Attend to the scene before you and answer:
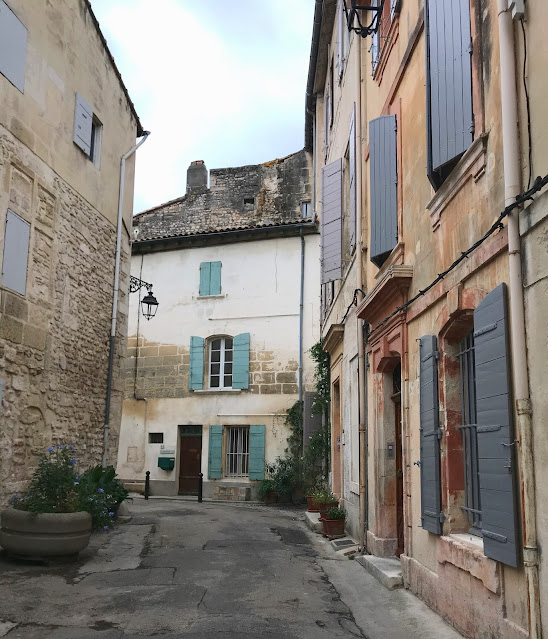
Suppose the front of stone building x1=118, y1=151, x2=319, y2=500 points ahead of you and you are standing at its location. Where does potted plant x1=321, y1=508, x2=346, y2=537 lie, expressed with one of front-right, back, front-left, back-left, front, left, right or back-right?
front

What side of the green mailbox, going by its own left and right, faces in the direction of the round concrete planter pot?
front

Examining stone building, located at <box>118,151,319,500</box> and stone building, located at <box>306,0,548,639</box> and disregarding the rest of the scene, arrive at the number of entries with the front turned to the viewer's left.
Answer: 1

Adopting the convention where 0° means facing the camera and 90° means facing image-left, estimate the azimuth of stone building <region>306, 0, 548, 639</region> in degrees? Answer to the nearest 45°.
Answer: approximately 90°

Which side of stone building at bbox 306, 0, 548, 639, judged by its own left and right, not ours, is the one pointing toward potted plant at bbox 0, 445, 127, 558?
front

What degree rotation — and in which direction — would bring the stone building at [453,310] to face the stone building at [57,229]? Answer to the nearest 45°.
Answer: approximately 45° to its right

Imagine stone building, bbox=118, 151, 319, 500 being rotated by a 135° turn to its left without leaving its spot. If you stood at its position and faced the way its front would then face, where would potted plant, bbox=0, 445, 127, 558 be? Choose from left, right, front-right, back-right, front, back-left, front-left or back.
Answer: back-right

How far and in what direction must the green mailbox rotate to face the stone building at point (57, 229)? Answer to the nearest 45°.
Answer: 0° — it already faces it

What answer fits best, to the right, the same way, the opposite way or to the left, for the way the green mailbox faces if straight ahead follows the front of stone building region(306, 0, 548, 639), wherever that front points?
to the left

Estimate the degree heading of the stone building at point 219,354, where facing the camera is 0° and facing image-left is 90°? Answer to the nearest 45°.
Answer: approximately 0°

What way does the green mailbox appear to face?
toward the camera
